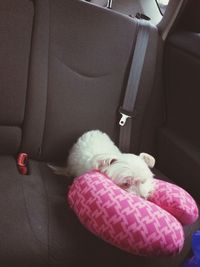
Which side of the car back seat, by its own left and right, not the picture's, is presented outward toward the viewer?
front

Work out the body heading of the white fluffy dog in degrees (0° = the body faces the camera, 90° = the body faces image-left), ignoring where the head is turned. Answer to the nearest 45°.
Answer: approximately 315°
